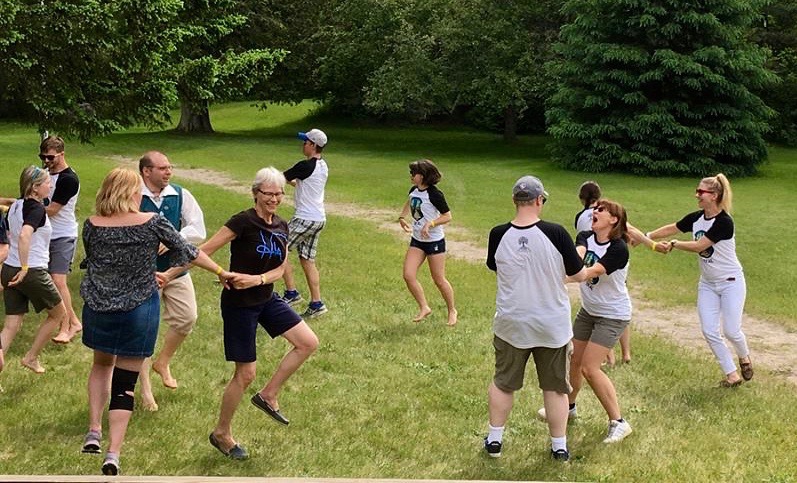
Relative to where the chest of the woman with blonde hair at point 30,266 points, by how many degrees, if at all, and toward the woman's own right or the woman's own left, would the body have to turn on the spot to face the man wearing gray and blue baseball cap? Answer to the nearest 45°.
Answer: approximately 45° to the woman's own left

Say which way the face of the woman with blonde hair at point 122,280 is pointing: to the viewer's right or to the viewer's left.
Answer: to the viewer's right

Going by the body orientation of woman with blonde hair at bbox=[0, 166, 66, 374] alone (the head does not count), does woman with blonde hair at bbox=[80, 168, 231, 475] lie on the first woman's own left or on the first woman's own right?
on the first woman's own right

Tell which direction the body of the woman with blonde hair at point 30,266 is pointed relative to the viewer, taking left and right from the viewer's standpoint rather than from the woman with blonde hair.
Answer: facing to the right of the viewer

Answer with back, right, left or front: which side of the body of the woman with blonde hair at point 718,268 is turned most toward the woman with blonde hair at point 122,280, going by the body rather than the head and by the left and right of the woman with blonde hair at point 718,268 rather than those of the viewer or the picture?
front

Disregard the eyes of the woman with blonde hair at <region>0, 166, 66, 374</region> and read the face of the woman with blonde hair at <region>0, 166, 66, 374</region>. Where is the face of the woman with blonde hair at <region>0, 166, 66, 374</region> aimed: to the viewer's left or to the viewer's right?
to the viewer's right

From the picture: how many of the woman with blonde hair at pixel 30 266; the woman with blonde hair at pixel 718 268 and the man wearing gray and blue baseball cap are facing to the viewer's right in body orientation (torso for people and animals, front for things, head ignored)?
1

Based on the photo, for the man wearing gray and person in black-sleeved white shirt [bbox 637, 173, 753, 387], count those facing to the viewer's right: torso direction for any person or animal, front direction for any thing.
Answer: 0

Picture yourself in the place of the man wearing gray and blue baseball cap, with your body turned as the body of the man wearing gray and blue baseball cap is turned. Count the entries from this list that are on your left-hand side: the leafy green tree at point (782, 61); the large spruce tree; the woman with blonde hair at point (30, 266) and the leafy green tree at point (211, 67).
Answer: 1

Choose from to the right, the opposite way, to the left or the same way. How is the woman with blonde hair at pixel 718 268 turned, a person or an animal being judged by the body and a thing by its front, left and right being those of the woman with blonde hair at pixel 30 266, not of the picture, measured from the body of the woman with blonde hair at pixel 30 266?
the opposite way

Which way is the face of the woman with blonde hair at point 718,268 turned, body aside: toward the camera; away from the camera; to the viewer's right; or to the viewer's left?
to the viewer's left

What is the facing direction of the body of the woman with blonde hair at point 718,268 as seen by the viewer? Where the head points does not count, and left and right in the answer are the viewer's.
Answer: facing the viewer and to the left of the viewer

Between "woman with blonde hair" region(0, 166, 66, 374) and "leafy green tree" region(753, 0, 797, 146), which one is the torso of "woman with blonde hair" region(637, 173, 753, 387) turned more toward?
the woman with blonde hair

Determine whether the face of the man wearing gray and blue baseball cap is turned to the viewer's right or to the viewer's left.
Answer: to the viewer's left
